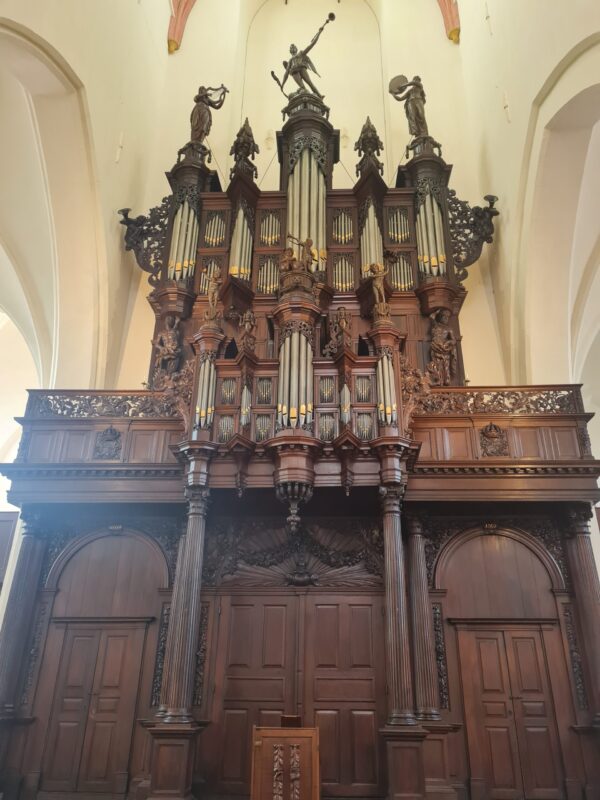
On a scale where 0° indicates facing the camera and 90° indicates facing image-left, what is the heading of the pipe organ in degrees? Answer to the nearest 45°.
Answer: approximately 0°
